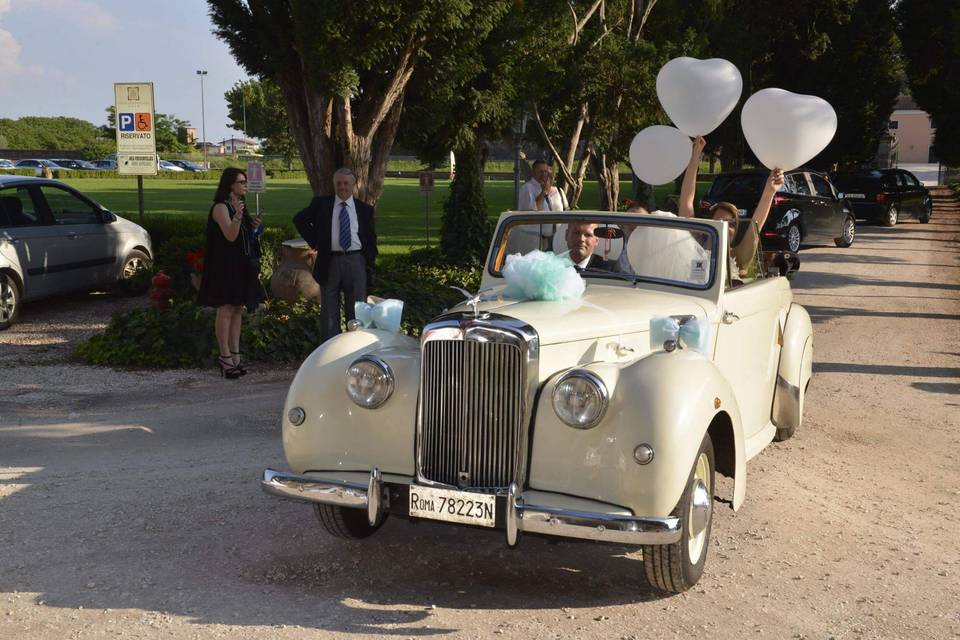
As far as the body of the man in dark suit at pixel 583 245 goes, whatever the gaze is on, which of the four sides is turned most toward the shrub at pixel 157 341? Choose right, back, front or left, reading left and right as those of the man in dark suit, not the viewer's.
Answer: right

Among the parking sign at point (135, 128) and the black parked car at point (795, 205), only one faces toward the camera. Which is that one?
the parking sign

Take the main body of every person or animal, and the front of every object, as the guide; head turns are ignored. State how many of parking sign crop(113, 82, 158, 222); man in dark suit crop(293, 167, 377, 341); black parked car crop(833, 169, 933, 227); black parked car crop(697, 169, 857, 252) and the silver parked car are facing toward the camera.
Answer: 2

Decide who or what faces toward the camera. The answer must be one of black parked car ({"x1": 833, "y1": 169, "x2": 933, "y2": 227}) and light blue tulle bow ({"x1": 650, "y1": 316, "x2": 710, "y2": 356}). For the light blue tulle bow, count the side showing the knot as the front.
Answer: the light blue tulle bow

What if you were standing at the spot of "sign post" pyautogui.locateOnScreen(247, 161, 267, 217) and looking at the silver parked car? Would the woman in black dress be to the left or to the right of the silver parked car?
left

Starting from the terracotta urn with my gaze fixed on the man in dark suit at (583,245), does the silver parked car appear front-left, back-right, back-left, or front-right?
back-right

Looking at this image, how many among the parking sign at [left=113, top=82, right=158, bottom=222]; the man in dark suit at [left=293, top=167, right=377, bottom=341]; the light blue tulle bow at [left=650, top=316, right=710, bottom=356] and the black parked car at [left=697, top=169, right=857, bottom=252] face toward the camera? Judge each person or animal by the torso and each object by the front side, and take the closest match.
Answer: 3

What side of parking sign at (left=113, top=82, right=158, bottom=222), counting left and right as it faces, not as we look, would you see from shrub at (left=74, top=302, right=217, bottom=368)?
front

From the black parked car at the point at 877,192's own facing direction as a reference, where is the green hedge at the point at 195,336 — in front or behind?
behind

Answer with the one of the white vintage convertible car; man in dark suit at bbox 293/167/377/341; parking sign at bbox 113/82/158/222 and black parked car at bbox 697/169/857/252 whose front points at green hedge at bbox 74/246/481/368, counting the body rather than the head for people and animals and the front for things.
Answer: the parking sign

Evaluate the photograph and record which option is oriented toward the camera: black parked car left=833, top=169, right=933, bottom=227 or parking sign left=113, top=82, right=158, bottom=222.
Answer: the parking sign

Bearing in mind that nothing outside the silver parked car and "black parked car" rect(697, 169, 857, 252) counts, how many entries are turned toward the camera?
0

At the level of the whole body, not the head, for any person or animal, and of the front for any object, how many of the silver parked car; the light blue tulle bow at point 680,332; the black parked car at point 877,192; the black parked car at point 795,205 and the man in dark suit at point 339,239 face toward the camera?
2

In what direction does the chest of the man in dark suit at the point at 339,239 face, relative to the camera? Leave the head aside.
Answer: toward the camera

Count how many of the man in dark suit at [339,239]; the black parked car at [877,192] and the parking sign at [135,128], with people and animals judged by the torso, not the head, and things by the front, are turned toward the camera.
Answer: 2

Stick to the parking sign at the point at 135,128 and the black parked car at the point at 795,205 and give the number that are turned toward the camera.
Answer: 1

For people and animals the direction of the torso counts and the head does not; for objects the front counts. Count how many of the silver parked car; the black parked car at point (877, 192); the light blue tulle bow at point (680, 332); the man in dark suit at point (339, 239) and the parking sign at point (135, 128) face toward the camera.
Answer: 3

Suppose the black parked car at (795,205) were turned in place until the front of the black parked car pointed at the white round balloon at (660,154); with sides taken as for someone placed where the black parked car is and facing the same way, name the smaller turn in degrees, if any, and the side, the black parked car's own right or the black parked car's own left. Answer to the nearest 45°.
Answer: approximately 135° to the black parked car's own right

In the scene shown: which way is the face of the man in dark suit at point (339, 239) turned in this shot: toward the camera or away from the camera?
toward the camera

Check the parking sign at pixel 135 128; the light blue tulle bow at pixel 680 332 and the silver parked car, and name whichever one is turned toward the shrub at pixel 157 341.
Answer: the parking sign
